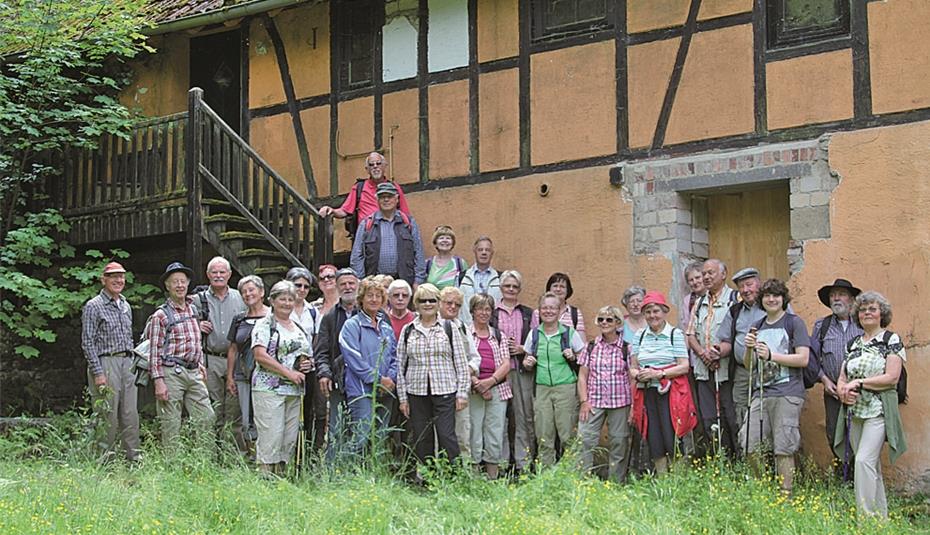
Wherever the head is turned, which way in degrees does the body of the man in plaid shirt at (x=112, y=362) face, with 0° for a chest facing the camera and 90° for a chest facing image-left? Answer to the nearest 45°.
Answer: approximately 315°

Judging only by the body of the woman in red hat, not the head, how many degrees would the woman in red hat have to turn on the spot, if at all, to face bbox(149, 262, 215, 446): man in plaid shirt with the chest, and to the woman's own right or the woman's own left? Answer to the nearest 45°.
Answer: approximately 90° to the woman's own right

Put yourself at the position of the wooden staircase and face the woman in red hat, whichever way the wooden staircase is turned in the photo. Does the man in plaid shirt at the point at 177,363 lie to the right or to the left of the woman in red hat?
right

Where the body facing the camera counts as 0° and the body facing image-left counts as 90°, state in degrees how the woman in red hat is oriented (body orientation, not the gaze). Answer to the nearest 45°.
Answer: approximately 0°

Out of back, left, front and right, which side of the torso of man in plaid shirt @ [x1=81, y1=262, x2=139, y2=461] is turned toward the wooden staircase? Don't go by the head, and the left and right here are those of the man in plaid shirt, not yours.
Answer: left

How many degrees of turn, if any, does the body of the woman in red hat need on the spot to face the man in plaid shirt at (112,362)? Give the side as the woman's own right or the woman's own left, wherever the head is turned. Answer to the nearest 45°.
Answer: approximately 90° to the woman's own right

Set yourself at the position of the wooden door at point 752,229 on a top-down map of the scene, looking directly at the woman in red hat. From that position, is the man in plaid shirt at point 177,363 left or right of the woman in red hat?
right

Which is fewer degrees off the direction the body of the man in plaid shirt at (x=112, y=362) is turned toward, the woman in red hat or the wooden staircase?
the woman in red hat

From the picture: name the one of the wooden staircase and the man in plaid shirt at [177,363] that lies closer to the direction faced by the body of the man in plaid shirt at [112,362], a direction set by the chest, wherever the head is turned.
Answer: the man in plaid shirt
